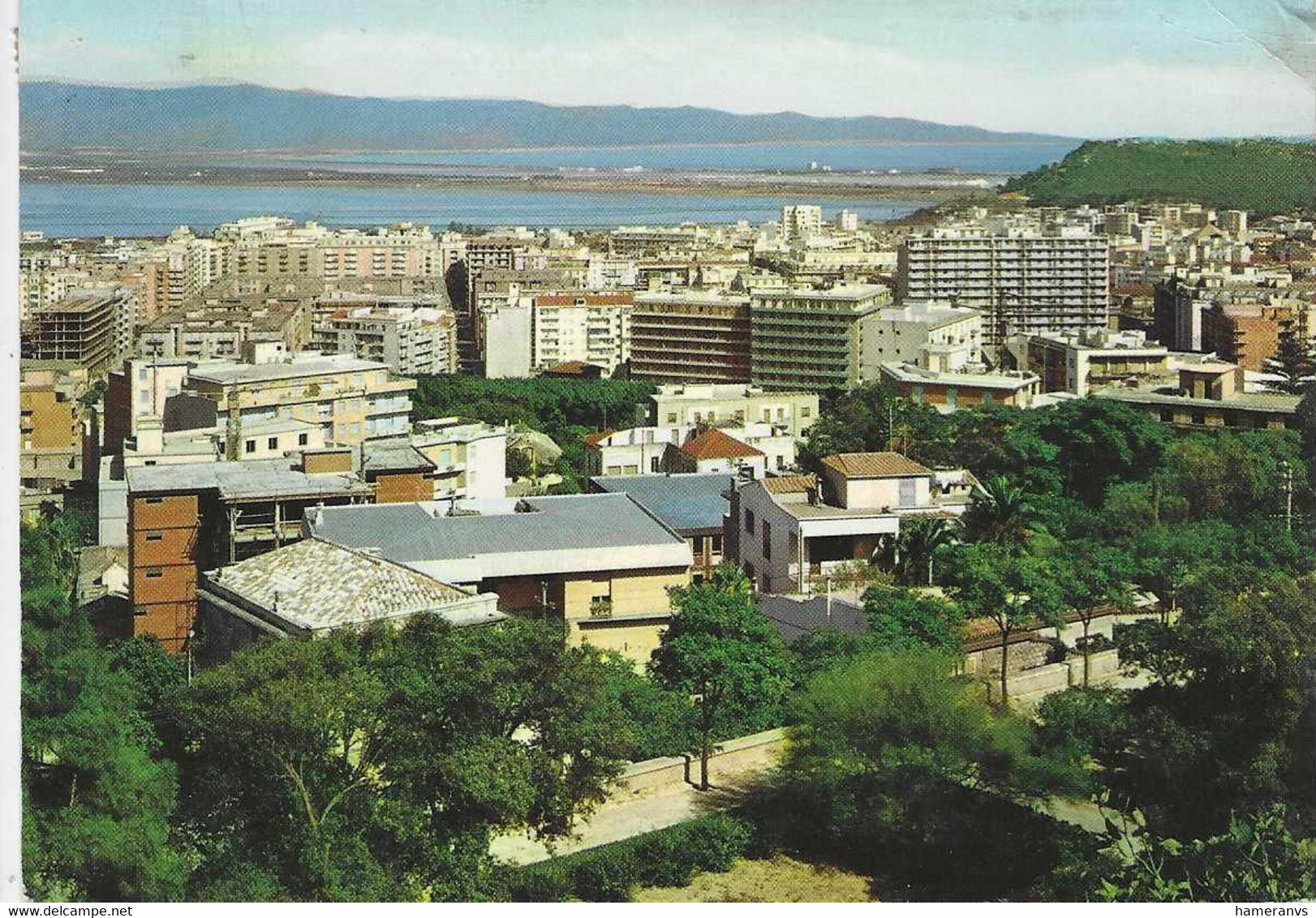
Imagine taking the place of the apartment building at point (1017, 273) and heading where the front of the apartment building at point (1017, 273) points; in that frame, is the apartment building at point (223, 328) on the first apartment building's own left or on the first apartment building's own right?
on the first apartment building's own right

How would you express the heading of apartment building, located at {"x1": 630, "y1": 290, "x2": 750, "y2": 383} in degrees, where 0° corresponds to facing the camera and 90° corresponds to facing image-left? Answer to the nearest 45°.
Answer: approximately 0°

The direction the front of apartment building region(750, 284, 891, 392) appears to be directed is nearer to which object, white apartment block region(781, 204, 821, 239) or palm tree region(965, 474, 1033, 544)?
the palm tree

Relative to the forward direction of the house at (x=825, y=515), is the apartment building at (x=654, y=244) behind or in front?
behind

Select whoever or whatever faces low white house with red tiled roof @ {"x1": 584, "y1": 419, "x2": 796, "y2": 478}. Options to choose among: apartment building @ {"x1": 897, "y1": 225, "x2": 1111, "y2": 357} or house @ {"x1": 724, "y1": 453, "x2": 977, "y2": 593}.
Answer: apartment building @ {"x1": 897, "y1": 225, "x2": 1111, "y2": 357}

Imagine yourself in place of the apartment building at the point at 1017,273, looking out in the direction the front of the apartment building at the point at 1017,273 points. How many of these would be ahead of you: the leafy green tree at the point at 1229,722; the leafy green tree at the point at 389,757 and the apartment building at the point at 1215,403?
3

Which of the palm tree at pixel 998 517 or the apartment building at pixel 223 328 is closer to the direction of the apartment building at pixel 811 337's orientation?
the palm tree

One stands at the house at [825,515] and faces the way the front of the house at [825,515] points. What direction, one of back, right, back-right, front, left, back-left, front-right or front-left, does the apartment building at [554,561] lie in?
right

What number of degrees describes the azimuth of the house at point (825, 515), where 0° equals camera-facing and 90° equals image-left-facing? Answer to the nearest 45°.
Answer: approximately 315°

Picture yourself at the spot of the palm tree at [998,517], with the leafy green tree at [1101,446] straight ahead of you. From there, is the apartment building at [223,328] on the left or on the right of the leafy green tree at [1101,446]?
left

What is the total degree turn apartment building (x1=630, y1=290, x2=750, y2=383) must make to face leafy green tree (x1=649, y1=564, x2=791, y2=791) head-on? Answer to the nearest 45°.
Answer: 0° — it already faces it
